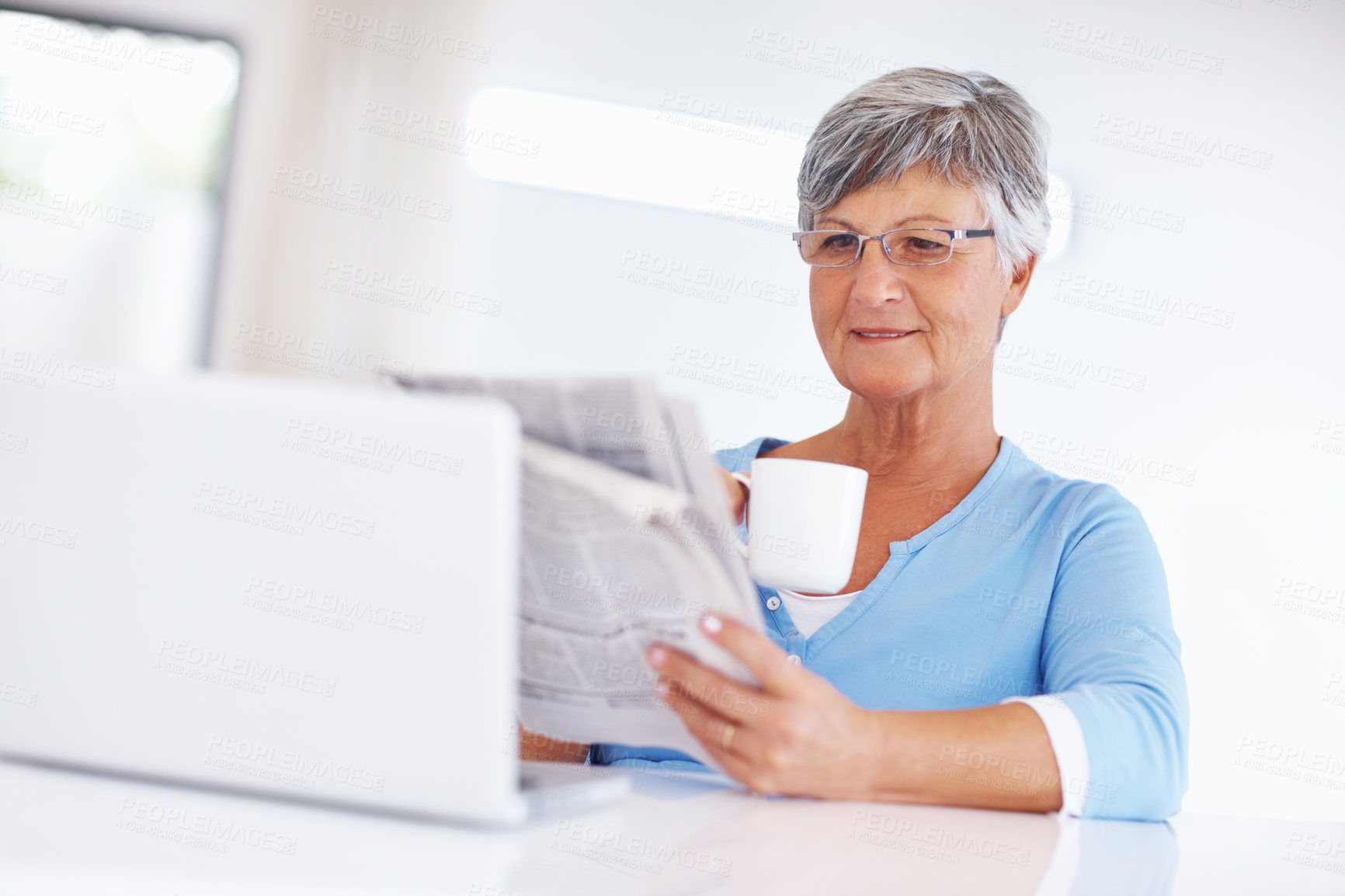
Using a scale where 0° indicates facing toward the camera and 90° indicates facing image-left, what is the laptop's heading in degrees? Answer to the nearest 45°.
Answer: approximately 225°

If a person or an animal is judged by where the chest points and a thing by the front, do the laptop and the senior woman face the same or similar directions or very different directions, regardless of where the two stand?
very different directions

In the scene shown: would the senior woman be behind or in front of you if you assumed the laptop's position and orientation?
in front

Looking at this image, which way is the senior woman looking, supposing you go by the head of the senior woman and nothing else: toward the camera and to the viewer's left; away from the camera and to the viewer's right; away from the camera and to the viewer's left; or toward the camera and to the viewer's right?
toward the camera and to the viewer's left

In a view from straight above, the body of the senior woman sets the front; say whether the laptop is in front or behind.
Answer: in front
